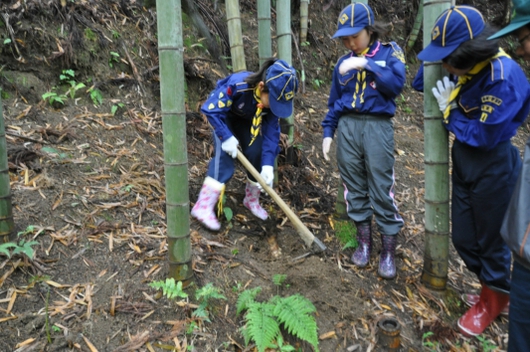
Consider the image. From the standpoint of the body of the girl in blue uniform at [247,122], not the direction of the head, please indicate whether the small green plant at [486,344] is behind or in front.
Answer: in front

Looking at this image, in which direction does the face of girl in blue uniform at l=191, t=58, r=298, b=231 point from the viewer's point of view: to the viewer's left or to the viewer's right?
to the viewer's right

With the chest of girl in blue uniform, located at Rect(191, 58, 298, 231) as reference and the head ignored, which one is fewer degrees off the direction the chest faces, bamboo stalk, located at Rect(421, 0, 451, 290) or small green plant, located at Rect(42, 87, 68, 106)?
the bamboo stalk

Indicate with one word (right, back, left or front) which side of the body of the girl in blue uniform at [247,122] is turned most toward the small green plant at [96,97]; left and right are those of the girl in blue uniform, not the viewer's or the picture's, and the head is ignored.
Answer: back

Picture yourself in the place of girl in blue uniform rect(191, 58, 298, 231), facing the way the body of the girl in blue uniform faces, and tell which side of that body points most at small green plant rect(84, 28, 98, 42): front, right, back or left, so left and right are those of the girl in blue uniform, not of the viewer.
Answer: back
